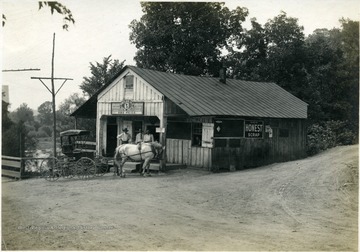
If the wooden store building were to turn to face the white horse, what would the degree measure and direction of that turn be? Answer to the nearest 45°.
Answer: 0° — it already faces it

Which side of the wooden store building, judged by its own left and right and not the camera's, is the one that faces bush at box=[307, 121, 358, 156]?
back

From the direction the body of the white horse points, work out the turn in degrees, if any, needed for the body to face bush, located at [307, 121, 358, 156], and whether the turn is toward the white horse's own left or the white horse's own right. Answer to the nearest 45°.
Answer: approximately 45° to the white horse's own left

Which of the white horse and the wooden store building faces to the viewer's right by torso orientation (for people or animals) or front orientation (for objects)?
the white horse

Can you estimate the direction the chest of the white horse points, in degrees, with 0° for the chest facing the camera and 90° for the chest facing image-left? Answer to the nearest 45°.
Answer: approximately 270°

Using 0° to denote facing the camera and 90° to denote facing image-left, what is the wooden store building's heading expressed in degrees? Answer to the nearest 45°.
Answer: approximately 45°

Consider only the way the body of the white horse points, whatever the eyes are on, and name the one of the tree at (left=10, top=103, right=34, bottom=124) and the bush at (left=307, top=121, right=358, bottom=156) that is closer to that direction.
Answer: the bush

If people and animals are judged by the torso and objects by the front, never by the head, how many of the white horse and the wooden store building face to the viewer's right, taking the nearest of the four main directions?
1
